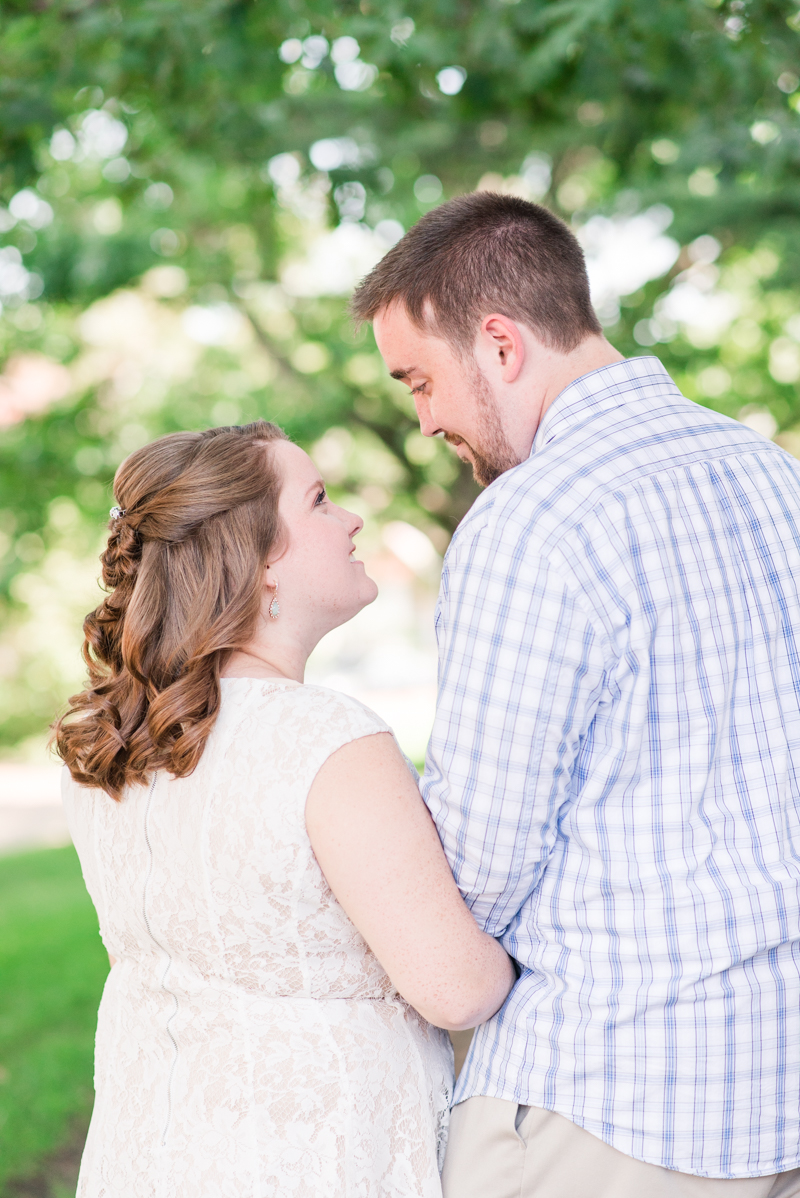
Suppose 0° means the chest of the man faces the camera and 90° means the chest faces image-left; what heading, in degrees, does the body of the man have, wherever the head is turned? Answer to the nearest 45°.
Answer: approximately 135°

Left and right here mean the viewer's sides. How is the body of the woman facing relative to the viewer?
facing away from the viewer and to the right of the viewer
